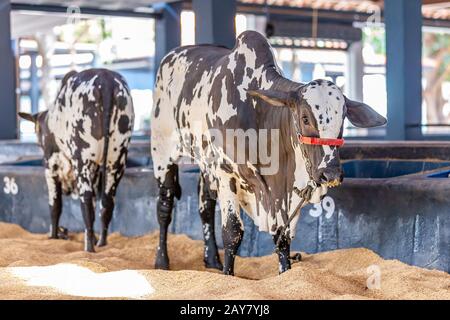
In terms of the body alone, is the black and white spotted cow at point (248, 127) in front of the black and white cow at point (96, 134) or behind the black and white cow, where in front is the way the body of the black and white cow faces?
behind

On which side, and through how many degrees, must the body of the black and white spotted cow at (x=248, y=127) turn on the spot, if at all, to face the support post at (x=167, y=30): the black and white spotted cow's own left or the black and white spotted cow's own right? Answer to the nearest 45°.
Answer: approximately 135° to the black and white spotted cow's own left

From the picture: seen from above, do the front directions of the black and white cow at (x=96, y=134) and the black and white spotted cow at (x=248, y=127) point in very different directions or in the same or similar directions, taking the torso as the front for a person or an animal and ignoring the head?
very different directions

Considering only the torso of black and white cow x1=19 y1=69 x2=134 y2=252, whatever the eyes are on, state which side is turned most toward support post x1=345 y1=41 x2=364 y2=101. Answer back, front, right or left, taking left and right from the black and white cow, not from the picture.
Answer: right

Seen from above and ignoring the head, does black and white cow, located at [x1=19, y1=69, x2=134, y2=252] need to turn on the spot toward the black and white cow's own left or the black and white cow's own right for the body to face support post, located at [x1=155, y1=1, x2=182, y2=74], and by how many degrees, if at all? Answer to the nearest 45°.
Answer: approximately 45° to the black and white cow's own right

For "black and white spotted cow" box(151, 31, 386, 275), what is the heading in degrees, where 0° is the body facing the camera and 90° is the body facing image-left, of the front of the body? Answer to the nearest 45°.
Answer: approximately 315°

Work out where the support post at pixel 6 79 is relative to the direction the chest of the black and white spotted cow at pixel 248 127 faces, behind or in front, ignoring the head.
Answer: behind

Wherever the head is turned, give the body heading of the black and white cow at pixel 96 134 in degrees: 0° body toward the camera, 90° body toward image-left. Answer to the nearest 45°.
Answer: approximately 135°

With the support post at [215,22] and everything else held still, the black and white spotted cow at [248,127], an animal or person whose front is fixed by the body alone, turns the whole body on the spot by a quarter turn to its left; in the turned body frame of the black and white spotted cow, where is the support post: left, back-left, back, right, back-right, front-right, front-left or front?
front-left

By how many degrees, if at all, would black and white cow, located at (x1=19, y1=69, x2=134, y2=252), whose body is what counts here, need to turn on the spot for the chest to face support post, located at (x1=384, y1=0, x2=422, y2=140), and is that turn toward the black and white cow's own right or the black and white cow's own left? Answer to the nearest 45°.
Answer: approximately 90° to the black and white cow's own right

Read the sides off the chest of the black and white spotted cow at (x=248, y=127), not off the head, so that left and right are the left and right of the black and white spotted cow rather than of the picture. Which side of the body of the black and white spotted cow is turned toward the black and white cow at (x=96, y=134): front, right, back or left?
back
